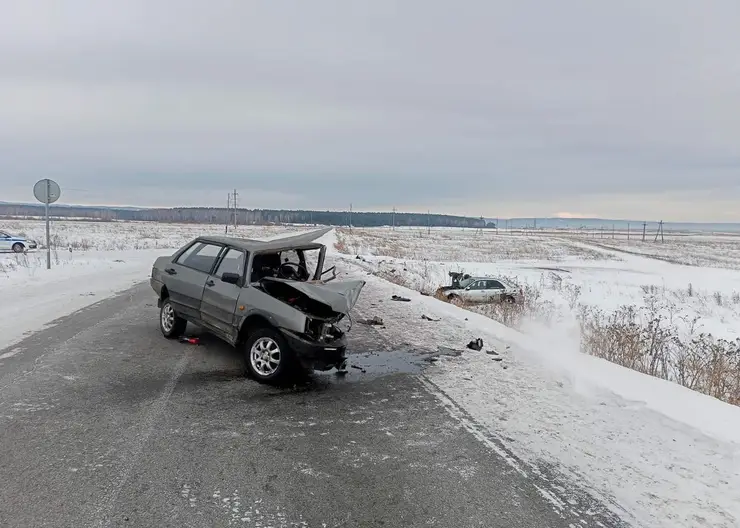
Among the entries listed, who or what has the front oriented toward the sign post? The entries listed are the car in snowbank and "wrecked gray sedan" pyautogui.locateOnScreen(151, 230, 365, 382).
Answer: the car in snowbank

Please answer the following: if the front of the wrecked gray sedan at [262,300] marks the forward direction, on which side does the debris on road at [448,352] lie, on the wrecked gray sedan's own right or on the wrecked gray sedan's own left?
on the wrecked gray sedan's own left

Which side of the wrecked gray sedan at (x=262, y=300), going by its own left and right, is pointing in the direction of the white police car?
back

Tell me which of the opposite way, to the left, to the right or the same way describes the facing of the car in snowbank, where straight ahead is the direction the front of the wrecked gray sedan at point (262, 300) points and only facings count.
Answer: the opposite way

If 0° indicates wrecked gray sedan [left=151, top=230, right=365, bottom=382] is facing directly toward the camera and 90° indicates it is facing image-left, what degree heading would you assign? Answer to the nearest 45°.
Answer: approximately 315°

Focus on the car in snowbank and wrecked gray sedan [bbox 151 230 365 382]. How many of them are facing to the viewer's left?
1

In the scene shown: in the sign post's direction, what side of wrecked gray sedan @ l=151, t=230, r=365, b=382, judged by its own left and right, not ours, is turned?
back

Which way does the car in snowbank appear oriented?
to the viewer's left
